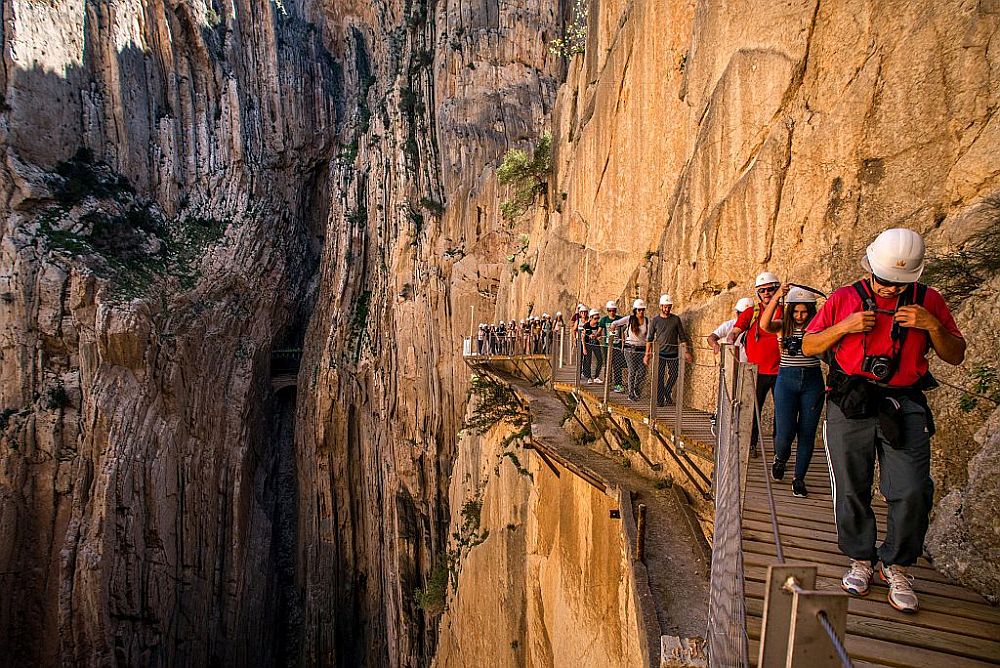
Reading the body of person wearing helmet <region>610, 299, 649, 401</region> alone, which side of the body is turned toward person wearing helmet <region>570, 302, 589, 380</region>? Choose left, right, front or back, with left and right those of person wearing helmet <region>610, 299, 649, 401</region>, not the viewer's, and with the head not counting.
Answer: back

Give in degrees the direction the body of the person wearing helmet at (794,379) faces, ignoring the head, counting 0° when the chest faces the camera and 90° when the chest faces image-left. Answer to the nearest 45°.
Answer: approximately 0°

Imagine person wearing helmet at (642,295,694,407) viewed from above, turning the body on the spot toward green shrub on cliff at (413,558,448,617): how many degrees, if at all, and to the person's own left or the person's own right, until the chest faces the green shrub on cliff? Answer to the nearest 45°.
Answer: approximately 135° to the person's own right

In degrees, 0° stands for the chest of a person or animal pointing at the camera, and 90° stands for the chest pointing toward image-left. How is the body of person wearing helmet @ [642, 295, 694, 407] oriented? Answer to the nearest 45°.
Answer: approximately 0°

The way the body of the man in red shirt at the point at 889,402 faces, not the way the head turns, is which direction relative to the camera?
toward the camera

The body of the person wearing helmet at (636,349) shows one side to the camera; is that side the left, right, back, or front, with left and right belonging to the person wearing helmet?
front

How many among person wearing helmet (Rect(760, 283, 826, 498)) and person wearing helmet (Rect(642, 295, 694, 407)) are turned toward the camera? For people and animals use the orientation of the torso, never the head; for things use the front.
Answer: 2

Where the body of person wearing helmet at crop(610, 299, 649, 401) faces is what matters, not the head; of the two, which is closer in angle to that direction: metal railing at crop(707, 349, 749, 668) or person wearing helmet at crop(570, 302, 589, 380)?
the metal railing

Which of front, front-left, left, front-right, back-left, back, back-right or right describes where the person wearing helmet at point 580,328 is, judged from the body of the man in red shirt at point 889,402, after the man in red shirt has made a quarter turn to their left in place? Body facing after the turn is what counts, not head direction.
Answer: back-left

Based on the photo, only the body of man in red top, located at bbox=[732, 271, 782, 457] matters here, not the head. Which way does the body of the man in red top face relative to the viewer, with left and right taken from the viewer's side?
facing the viewer
